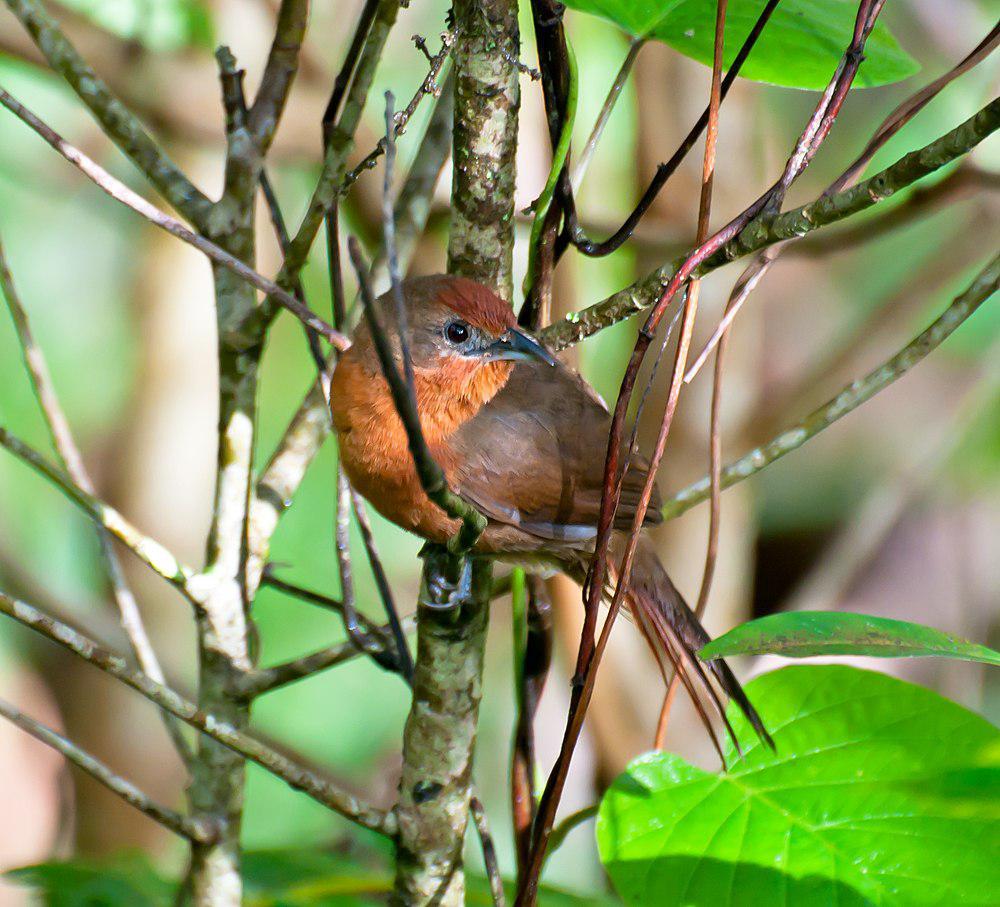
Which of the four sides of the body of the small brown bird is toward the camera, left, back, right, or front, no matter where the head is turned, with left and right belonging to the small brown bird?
left

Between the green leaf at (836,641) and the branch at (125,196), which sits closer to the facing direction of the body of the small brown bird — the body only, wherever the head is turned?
the branch

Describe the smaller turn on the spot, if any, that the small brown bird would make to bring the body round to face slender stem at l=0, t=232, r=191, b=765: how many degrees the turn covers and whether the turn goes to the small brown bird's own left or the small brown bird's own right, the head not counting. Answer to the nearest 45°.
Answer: approximately 45° to the small brown bird's own left
